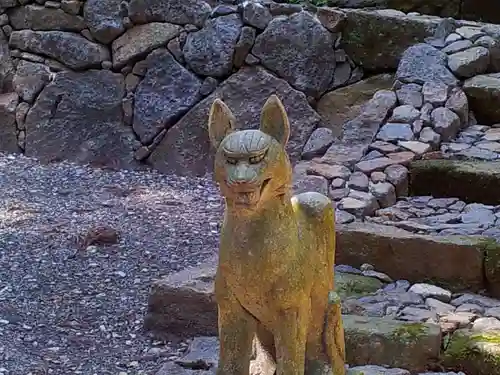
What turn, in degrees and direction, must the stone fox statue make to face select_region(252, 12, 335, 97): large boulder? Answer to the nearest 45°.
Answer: approximately 135° to its right

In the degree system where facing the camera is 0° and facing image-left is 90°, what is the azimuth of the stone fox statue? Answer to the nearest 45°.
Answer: approximately 45°

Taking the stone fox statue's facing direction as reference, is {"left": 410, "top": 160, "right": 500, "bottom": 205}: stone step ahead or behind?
behind

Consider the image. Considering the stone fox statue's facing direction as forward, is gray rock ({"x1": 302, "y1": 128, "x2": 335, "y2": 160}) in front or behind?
behind

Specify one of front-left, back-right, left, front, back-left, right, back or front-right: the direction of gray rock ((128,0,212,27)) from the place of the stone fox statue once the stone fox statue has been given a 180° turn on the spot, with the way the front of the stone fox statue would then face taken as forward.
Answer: front-left

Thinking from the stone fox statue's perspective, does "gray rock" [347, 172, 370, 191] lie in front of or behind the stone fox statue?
behind

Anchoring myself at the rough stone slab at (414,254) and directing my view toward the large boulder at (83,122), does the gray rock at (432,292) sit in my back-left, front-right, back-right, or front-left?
back-left

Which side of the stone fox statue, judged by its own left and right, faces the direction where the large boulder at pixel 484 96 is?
back

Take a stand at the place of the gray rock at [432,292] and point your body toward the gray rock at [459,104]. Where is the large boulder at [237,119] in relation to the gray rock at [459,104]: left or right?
left
